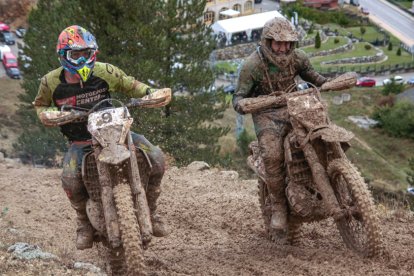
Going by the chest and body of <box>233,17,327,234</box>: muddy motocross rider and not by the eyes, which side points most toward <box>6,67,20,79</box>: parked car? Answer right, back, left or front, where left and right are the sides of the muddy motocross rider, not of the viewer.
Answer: back

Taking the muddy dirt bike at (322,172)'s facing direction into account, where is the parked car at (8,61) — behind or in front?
behind

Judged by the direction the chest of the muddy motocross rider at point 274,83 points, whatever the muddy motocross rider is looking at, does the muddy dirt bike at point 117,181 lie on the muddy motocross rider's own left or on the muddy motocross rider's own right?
on the muddy motocross rider's own right

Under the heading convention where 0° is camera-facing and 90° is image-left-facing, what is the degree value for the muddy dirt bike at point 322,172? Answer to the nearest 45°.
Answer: approximately 315°

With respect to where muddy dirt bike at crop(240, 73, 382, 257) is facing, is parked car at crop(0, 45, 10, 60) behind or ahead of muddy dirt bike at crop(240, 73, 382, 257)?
behind

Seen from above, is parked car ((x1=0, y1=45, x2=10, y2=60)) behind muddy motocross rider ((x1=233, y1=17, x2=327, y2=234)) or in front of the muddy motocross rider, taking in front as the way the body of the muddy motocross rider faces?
behind

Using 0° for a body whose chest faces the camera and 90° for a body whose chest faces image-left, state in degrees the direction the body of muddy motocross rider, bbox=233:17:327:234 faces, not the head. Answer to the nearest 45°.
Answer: approximately 315°

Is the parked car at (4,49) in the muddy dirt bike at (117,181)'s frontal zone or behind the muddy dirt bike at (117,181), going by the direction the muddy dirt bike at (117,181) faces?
behind

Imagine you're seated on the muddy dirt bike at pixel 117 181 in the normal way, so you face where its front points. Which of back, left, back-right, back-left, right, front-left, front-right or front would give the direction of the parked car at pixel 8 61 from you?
back
